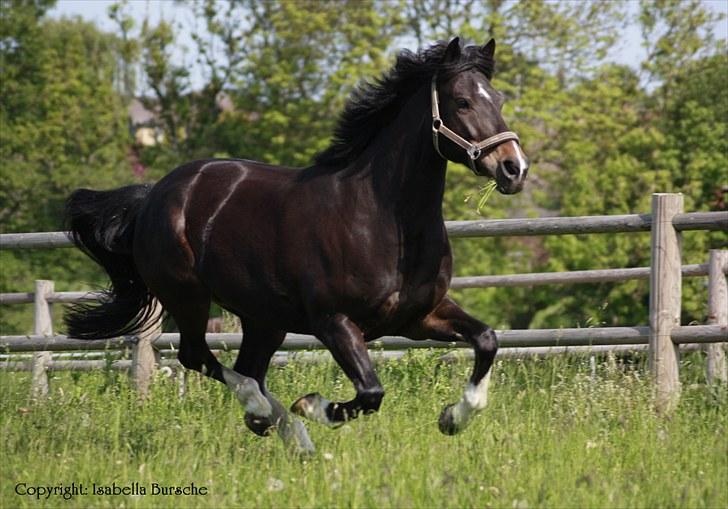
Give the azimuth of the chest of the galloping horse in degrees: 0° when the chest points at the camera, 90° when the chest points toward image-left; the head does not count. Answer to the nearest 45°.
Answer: approximately 315°

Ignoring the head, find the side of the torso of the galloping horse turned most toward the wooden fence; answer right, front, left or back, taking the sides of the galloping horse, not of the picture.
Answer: left
